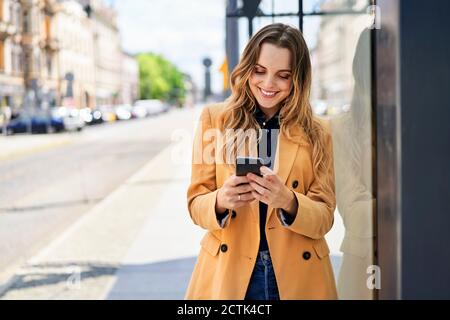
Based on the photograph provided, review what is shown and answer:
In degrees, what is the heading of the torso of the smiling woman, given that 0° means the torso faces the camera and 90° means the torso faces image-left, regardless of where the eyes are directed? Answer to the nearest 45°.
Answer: approximately 0°

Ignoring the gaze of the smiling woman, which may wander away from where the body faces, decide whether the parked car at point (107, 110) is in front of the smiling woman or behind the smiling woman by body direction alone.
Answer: behind

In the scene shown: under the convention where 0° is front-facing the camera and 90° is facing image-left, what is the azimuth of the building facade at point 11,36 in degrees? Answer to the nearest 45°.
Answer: approximately 315°

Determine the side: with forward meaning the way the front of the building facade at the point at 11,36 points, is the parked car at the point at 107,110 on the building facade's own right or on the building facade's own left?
on the building facade's own left

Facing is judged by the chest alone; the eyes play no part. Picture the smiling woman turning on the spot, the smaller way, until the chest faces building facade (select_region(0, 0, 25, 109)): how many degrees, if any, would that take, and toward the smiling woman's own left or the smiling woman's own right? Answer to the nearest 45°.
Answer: approximately 135° to the smiling woman's own right
